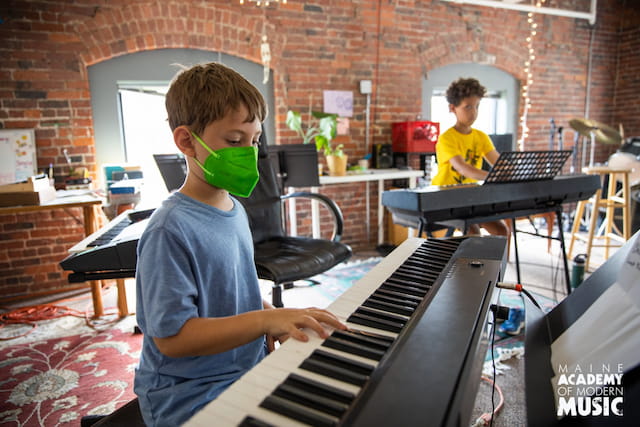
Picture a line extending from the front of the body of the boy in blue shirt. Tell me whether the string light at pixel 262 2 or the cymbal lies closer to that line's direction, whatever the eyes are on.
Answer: the cymbal

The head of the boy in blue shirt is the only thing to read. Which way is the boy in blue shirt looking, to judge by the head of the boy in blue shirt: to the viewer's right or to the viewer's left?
to the viewer's right

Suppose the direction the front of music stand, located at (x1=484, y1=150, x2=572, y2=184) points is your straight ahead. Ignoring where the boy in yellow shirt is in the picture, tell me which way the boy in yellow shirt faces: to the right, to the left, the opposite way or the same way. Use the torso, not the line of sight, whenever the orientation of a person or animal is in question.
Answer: the opposite way

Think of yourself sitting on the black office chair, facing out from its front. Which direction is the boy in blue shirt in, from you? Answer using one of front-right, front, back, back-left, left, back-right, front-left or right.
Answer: front-right

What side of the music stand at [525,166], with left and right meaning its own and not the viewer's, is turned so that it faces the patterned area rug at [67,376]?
left

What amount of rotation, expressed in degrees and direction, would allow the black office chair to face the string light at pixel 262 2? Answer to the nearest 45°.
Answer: approximately 135° to its left

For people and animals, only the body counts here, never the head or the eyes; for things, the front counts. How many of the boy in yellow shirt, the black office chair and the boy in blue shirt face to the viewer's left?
0

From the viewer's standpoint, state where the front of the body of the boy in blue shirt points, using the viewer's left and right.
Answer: facing the viewer and to the right of the viewer

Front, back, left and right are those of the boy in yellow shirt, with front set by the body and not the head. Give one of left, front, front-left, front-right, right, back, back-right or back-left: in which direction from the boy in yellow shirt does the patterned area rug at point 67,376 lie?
right

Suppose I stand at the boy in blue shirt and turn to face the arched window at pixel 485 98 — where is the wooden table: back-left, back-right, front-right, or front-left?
front-left

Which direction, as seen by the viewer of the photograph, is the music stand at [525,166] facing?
facing away from the viewer and to the left of the viewer

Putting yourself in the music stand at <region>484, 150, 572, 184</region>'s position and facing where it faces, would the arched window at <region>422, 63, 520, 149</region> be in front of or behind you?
in front

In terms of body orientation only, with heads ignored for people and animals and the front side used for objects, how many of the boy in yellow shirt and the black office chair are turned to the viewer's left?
0

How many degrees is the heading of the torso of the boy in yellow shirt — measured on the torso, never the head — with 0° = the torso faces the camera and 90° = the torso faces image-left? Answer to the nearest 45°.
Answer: approximately 315°

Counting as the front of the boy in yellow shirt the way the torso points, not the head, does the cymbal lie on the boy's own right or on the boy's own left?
on the boy's own left
